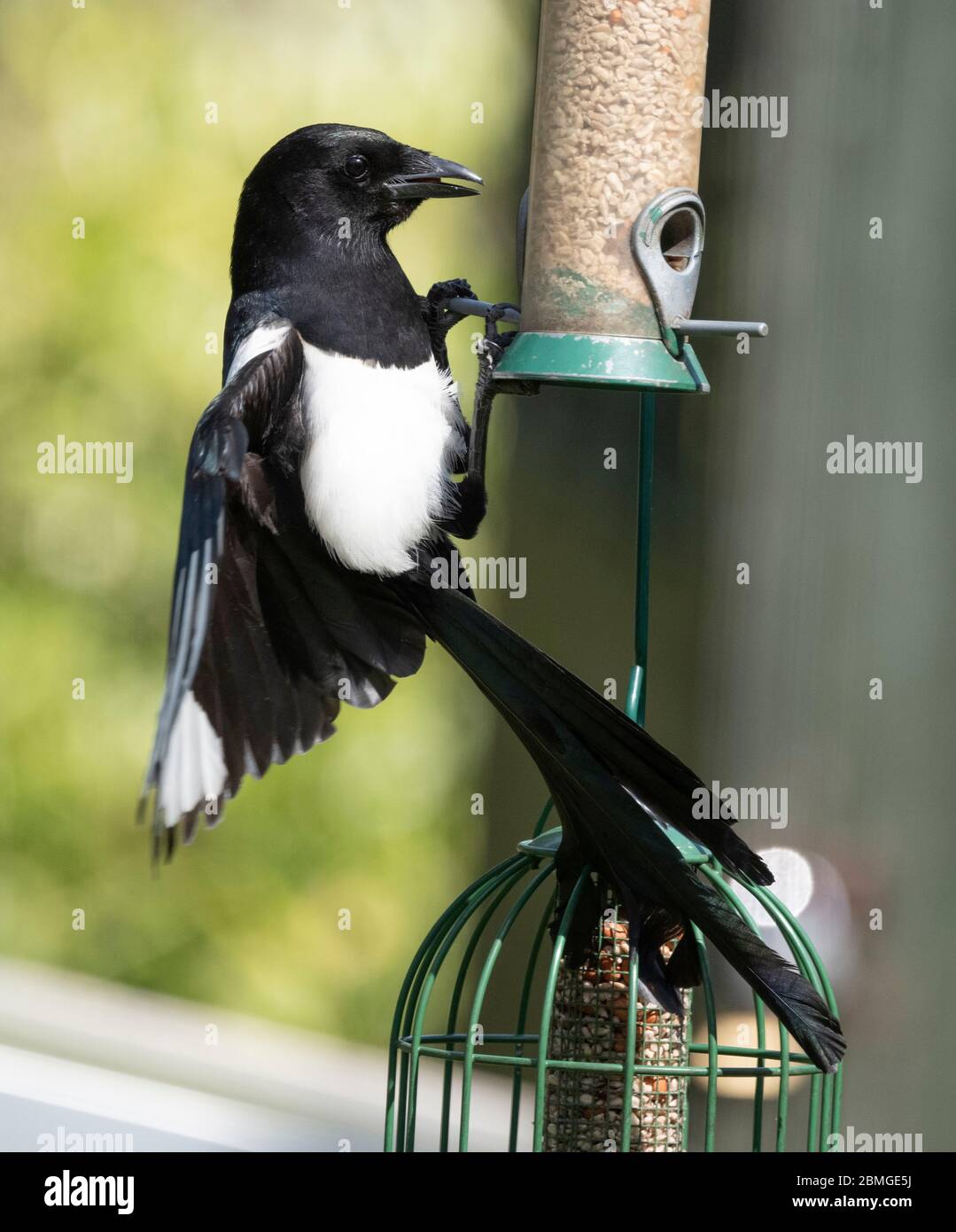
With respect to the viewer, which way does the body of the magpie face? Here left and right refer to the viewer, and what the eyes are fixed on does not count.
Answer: facing to the right of the viewer
